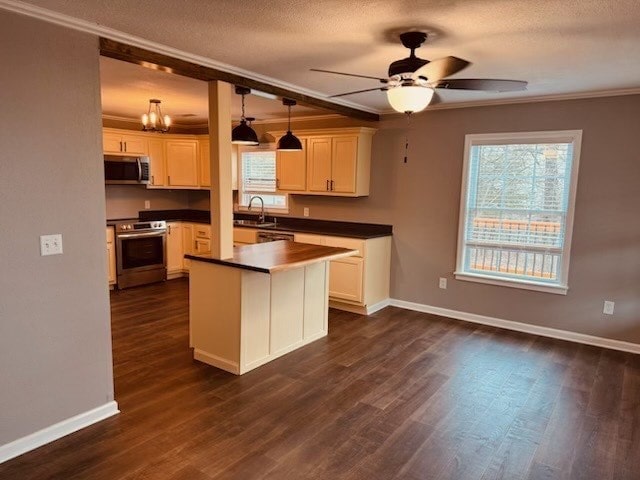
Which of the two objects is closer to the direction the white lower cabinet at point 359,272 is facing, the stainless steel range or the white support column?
the white support column

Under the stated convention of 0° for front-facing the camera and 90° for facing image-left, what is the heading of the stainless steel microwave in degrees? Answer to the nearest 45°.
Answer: approximately 0°

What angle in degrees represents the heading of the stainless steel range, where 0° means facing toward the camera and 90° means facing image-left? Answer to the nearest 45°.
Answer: approximately 315°

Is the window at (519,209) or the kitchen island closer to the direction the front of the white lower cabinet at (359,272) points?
the kitchen island
